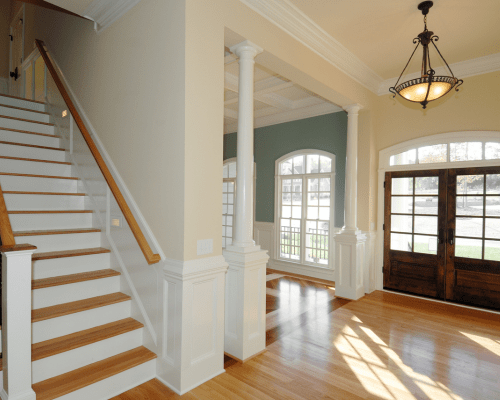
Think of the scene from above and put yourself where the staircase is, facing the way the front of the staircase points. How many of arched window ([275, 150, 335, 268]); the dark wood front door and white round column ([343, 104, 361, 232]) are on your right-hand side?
0

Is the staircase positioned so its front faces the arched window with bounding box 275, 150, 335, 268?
no

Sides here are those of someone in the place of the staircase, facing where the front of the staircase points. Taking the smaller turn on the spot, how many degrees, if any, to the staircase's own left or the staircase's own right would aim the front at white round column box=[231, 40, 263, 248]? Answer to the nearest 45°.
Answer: approximately 45° to the staircase's own left

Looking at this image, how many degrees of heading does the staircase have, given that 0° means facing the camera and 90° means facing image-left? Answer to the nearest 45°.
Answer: approximately 315°

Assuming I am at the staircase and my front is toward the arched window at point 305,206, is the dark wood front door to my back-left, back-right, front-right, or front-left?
front-right

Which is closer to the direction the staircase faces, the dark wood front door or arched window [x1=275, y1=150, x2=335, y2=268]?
the dark wood front door

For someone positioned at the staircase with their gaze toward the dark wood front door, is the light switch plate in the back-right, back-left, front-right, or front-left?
front-right
